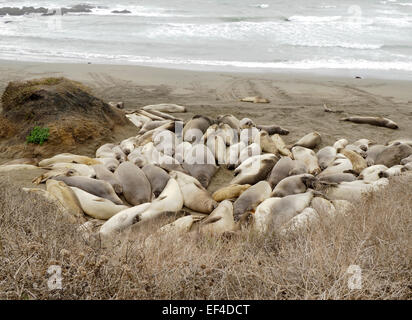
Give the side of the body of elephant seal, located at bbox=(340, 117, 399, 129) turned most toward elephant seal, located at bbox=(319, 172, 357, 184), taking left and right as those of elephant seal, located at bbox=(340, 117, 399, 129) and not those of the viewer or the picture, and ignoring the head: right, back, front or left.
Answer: right

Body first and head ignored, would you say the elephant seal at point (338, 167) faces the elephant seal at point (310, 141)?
no

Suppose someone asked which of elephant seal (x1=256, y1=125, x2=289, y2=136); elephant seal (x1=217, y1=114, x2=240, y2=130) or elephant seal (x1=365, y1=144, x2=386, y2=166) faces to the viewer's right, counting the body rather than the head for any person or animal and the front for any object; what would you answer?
elephant seal (x1=256, y1=125, x2=289, y2=136)

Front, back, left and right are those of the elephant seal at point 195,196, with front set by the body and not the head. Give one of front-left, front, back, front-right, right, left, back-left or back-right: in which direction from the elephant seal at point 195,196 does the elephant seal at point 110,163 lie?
back

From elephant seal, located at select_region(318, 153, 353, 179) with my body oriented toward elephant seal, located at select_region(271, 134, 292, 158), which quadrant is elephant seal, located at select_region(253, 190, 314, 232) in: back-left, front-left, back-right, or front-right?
back-left

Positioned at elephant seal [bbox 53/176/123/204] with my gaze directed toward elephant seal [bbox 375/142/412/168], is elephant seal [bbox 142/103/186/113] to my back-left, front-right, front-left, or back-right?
front-left
